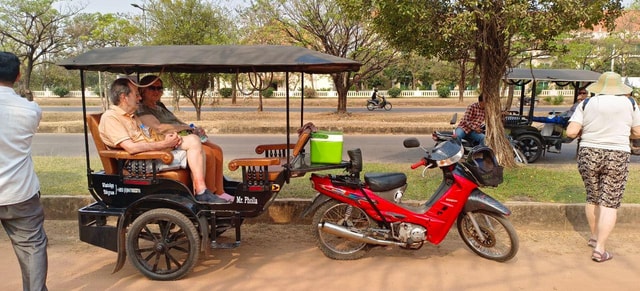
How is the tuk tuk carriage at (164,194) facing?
to the viewer's right

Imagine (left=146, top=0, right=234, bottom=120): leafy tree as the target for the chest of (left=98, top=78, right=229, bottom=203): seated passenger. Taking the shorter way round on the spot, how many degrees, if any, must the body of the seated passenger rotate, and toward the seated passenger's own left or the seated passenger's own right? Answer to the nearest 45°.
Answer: approximately 90° to the seated passenger's own left

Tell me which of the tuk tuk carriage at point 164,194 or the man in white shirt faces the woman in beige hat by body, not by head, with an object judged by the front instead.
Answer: the tuk tuk carriage

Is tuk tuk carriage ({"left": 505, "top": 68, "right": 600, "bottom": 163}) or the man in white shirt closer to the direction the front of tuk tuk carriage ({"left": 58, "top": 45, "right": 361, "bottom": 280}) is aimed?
the tuk tuk carriage

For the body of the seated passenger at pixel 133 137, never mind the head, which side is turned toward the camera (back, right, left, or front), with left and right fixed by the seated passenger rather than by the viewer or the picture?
right

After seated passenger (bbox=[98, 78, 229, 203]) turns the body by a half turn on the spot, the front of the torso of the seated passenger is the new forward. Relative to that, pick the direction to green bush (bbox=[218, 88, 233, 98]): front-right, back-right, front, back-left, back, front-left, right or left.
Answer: right

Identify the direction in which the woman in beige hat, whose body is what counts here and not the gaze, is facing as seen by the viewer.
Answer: away from the camera

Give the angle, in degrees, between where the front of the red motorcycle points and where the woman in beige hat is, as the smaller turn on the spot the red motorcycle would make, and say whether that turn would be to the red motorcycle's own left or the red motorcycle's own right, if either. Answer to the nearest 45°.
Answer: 0° — it already faces them

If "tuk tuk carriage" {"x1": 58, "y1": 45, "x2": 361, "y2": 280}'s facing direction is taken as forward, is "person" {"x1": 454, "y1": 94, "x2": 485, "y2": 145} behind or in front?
in front

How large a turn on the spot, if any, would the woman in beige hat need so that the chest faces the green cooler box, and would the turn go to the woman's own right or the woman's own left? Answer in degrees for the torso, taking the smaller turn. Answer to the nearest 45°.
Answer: approximately 135° to the woman's own left

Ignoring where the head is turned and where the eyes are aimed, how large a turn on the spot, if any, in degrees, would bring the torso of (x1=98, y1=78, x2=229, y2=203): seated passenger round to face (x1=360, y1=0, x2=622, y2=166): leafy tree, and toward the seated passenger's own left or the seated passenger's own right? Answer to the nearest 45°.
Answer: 0° — they already face it

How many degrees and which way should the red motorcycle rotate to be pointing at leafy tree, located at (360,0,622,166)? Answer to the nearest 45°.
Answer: approximately 90° to its left

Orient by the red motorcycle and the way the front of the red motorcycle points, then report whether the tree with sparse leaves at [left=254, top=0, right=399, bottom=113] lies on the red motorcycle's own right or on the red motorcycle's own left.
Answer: on the red motorcycle's own left

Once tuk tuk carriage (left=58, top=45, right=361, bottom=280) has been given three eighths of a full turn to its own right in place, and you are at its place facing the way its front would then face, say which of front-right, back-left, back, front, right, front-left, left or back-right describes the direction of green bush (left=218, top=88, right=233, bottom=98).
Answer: back-right

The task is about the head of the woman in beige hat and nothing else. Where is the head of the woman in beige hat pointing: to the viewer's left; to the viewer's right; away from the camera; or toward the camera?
away from the camera
